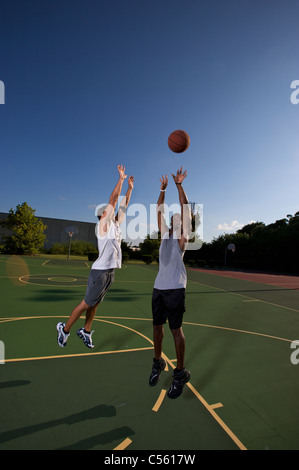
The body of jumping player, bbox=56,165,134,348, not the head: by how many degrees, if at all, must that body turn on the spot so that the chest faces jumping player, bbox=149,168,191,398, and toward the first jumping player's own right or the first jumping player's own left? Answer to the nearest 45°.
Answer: approximately 45° to the first jumping player's own right

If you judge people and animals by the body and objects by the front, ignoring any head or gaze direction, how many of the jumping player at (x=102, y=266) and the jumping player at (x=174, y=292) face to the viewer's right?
1

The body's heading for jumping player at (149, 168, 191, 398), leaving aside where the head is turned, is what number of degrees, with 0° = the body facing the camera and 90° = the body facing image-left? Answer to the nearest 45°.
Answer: approximately 45°

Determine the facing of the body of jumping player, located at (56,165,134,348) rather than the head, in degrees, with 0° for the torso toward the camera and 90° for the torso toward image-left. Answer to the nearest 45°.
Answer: approximately 270°
